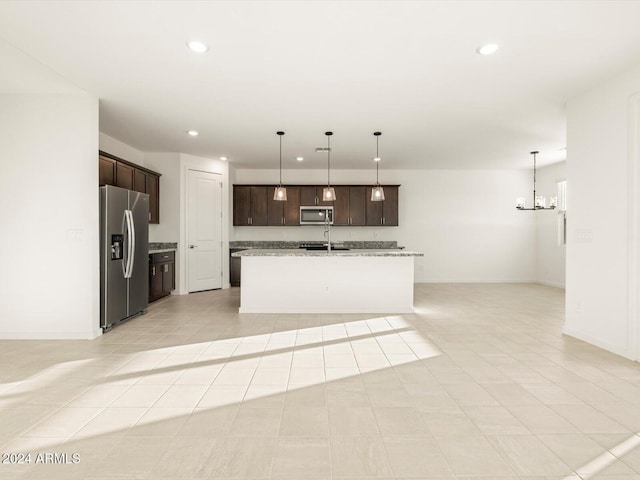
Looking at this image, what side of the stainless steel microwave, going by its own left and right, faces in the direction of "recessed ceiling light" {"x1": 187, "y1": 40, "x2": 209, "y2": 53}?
front

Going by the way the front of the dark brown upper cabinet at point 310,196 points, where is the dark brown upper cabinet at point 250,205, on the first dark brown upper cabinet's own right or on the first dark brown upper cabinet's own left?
on the first dark brown upper cabinet's own right

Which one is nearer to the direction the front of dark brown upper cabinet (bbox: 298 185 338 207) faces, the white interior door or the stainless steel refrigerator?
the stainless steel refrigerator

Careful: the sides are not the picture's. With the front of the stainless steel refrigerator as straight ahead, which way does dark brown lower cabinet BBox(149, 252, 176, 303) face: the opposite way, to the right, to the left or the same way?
the same way

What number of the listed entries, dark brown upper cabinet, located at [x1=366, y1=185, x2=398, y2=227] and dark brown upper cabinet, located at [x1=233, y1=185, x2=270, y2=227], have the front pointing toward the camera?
2

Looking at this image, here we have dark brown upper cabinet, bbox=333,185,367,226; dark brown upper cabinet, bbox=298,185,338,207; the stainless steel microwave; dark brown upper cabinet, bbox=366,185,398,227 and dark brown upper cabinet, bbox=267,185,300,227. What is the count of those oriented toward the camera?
5

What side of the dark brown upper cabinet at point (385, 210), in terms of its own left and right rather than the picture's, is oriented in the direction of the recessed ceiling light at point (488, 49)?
front

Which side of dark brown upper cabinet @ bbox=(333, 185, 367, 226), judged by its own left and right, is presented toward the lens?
front

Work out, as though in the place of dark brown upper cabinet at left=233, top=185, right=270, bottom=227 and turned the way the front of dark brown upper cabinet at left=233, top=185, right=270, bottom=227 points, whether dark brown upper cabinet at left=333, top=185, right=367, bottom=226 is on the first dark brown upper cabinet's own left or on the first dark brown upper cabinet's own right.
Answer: on the first dark brown upper cabinet's own left

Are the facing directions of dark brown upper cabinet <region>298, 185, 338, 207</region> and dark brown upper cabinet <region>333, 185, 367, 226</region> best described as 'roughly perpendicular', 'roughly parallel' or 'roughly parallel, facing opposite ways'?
roughly parallel

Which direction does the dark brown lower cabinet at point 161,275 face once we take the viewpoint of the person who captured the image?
facing the viewer and to the right of the viewer

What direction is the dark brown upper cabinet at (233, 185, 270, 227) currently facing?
toward the camera

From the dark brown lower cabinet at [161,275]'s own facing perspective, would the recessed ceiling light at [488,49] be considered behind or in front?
in front

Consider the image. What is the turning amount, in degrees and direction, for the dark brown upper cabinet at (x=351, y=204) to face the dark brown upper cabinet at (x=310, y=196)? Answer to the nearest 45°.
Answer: approximately 90° to its right

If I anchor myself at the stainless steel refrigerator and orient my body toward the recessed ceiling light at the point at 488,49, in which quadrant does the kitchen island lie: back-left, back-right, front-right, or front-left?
front-left

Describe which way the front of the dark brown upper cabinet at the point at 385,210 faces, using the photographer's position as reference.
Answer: facing the viewer
